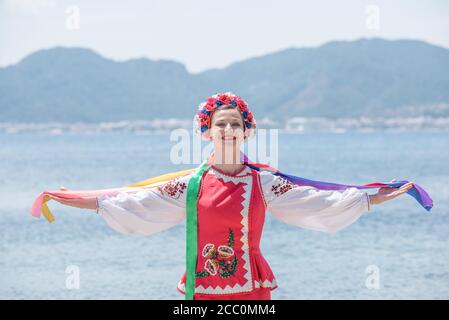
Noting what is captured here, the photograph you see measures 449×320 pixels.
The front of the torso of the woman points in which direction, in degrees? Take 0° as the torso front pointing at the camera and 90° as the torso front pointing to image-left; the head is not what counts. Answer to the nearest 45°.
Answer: approximately 0°
